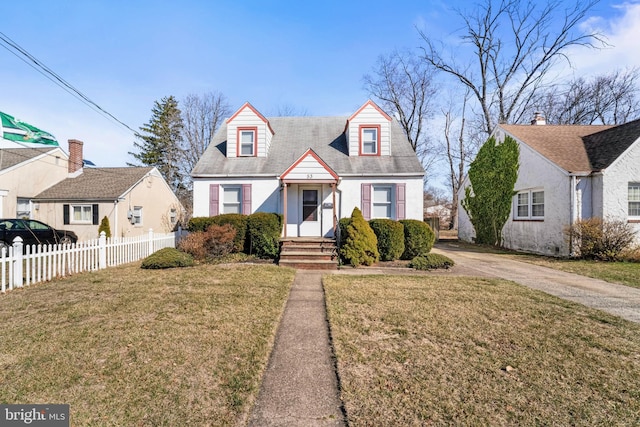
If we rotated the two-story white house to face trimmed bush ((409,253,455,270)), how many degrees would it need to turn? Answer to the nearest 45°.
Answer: approximately 45° to its left

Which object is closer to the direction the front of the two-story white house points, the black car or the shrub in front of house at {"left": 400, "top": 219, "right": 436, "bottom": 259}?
the shrub in front of house

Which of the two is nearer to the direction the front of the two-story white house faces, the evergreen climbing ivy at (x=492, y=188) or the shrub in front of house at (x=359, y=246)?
the shrub in front of house

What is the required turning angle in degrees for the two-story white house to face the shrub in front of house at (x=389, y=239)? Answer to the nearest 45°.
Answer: approximately 45° to its left

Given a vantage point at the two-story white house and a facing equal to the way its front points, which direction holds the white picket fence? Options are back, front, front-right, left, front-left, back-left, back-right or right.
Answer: front-right

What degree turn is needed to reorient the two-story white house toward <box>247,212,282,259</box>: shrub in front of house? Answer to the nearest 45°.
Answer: approximately 45° to its right

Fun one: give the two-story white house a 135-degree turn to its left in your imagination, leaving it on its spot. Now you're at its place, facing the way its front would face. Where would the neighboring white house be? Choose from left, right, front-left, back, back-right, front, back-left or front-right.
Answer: front-right

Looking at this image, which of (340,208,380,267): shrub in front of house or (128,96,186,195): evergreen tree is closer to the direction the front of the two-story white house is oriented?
the shrub in front of house

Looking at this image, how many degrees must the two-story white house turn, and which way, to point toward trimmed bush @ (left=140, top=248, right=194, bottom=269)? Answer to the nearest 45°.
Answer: approximately 45° to its right

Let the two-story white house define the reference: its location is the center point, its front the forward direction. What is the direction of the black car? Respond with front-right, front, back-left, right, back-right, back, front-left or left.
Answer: right

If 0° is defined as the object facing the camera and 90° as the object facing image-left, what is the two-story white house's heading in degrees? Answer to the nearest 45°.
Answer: approximately 0°
